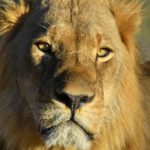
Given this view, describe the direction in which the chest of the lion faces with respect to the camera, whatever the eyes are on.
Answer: toward the camera
